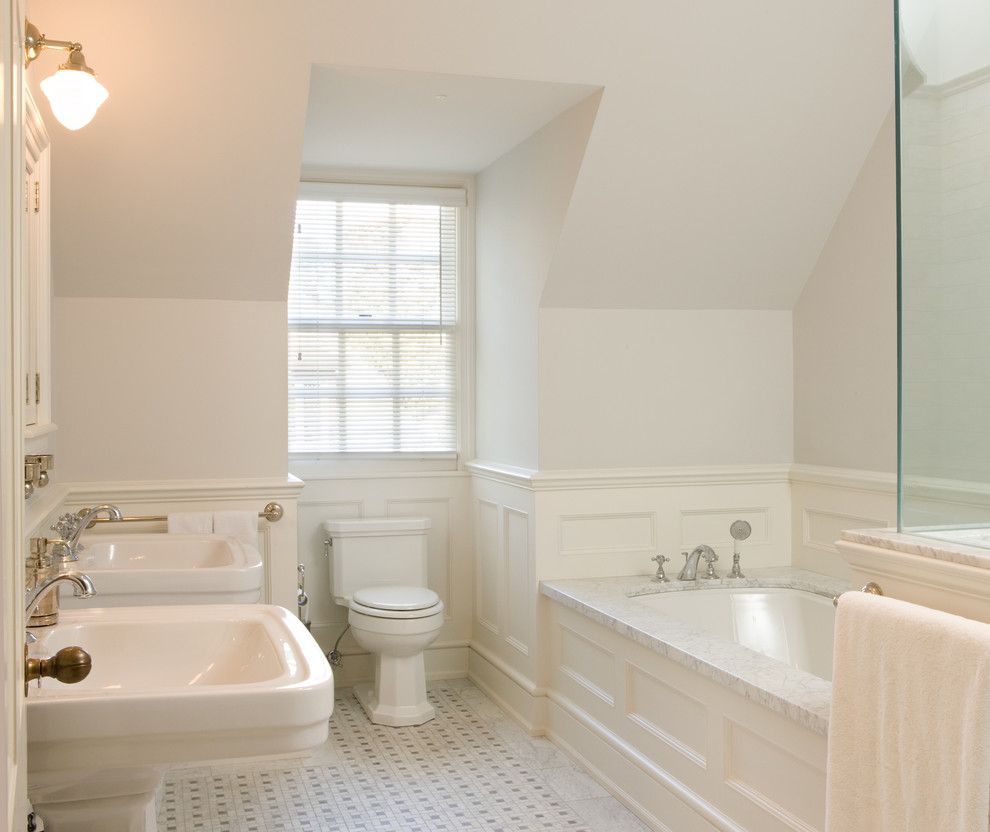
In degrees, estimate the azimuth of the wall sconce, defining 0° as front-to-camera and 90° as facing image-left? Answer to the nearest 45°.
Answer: approximately 270°

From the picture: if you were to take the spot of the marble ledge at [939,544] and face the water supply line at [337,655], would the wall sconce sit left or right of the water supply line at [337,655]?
left

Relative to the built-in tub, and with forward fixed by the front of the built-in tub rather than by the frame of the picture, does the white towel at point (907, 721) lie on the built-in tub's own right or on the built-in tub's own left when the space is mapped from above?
on the built-in tub's own left

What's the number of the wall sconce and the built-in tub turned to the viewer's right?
1

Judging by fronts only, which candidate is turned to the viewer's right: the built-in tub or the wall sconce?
the wall sconce

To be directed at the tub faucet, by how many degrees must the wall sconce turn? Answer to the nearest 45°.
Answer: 0° — it already faces it

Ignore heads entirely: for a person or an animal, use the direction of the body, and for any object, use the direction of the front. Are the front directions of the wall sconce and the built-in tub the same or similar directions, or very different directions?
very different directions

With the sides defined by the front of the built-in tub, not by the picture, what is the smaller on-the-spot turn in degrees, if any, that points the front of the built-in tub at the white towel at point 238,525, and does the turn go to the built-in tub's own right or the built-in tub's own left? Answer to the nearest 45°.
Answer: approximately 45° to the built-in tub's own right

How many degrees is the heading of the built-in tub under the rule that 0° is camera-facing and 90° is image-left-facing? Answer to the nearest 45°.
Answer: approximately 45°

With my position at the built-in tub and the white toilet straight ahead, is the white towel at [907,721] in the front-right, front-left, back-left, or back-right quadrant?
back-left

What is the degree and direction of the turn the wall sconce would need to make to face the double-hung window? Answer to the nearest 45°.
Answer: approximately 45° to its left

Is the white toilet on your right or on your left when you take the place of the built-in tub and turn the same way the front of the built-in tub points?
on your right
